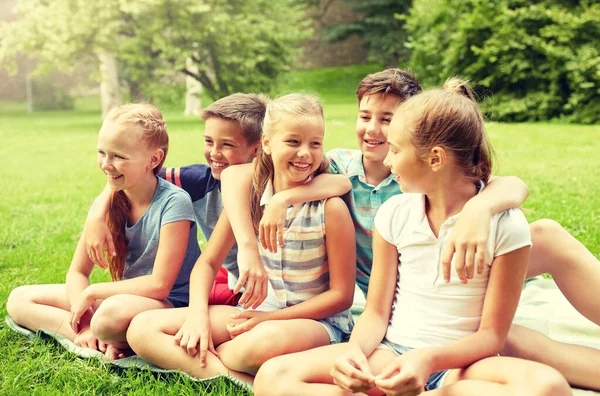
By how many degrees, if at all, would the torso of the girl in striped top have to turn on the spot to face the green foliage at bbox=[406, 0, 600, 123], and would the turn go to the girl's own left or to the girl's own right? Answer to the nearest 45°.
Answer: approximately 180°

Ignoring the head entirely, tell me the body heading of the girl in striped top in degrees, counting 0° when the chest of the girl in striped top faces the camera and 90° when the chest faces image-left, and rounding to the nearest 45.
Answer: approximately 45°

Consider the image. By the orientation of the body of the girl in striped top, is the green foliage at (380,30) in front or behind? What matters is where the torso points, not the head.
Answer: behind

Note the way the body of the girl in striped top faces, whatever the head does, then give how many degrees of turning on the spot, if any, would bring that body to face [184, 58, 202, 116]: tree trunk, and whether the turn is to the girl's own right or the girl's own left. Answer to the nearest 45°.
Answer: approximately 135° to the girl's own right

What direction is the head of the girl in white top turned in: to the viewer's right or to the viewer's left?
to the viewer's left

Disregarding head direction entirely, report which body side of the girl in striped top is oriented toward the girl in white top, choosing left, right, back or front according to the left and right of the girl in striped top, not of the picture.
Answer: left

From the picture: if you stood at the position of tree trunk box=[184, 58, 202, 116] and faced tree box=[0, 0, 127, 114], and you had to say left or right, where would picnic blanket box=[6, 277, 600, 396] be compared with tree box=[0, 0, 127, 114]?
left

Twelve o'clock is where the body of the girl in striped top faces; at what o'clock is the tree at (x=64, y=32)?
The tree is roughly at 4 o'clock from the girl in striped top.
